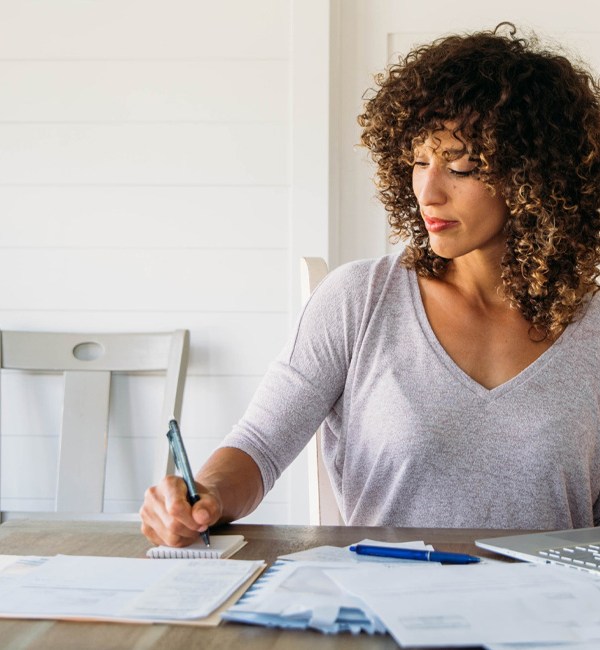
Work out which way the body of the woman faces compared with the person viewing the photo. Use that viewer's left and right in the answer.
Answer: facing the viewer

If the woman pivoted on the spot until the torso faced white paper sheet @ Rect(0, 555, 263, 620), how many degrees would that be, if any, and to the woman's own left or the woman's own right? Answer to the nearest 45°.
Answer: approximately 45° to the woman's own right

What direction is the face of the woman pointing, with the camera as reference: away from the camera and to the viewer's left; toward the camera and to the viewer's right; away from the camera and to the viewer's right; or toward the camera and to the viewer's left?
toward the camera and to the viewer's left
